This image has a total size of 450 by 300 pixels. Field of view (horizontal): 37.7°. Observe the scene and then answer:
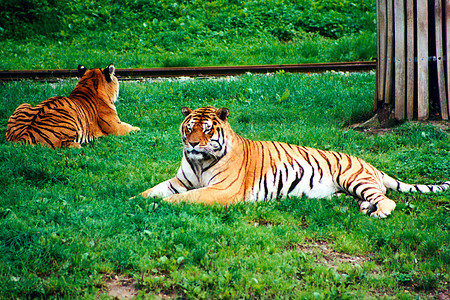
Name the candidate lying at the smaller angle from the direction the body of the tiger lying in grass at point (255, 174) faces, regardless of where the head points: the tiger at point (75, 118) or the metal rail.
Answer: the tiger

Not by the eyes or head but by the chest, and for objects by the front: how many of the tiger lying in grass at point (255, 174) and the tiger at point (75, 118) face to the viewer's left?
1

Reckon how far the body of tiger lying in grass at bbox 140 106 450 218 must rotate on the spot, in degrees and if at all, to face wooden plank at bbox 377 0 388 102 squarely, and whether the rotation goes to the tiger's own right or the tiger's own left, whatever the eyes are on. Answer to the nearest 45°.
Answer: approximately 135° to the tiger's own right

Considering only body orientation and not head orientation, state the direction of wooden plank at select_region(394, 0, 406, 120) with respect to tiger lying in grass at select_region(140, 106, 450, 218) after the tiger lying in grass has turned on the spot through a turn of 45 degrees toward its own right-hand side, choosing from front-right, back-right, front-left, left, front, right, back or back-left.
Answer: right

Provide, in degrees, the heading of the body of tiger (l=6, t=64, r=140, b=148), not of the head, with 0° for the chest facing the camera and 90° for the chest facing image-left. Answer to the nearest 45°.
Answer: approximately 225°

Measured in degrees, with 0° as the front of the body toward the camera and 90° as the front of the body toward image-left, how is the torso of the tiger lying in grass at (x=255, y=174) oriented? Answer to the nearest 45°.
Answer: approximately 90°

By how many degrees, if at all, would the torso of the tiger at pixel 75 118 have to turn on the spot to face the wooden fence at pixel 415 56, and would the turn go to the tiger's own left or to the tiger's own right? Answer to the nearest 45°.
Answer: approximately 45° to the tiger's own right
